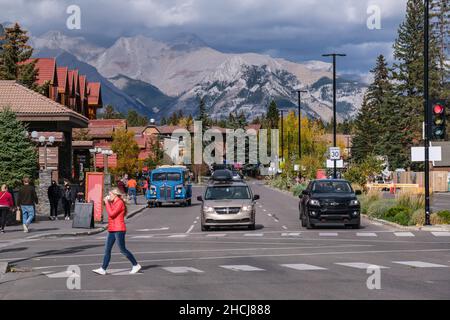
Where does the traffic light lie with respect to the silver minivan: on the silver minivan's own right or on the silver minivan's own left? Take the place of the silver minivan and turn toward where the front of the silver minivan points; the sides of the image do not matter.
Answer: on the silver minivan's own left

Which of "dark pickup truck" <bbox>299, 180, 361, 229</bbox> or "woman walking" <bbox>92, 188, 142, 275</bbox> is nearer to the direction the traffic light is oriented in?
the woman walking

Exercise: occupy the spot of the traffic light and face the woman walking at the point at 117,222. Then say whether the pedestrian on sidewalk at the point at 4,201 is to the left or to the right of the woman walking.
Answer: right

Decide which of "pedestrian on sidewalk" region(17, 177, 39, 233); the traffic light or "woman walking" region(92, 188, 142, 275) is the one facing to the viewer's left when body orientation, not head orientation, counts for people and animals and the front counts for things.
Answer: the woman walking

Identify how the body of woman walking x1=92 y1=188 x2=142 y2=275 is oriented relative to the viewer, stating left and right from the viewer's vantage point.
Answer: facing to the left of the viewer

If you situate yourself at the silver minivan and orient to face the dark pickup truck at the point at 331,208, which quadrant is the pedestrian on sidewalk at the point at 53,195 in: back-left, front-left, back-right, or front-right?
back-left

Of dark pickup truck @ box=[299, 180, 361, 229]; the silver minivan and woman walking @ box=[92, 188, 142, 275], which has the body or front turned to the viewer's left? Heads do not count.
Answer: the woman walking

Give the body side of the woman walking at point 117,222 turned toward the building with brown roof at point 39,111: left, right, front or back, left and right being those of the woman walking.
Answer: right
